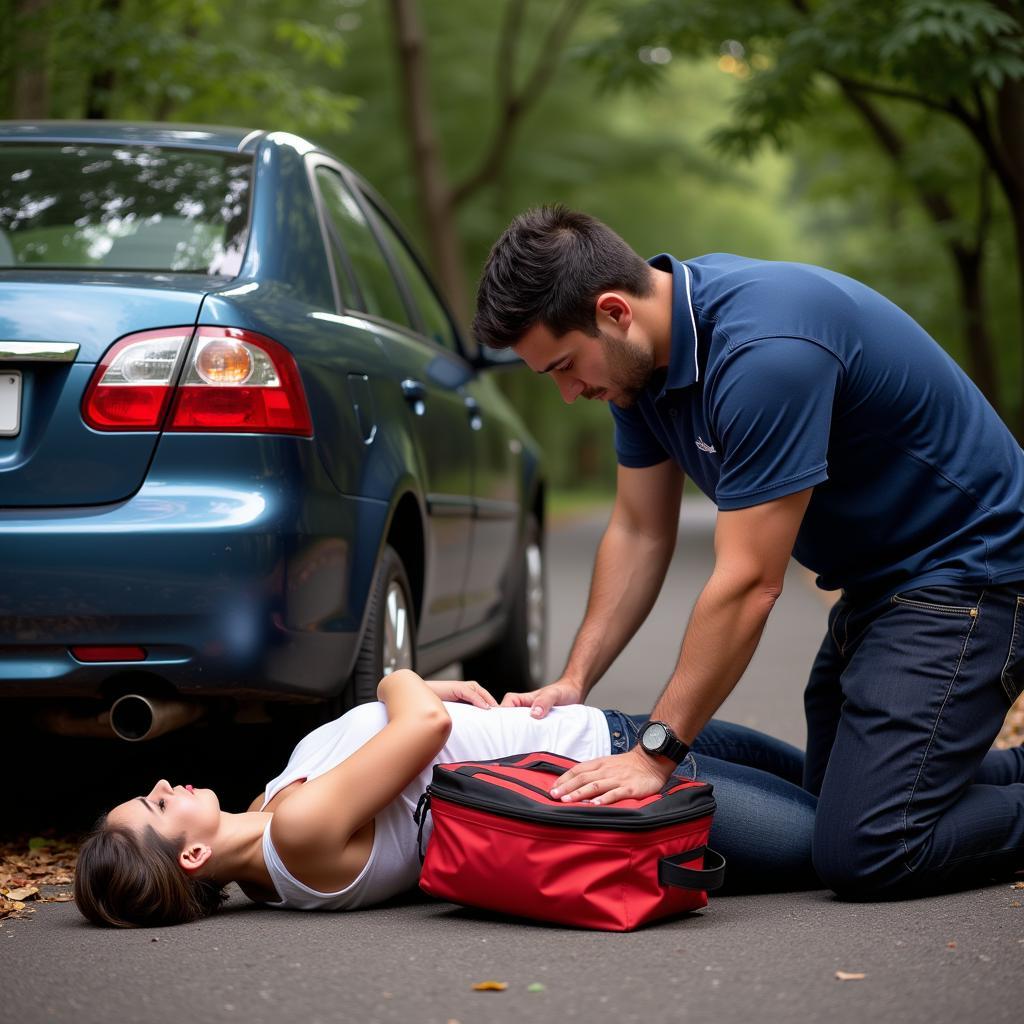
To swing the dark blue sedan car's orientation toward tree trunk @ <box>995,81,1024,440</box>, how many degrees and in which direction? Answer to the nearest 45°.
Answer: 0° — it already faces it

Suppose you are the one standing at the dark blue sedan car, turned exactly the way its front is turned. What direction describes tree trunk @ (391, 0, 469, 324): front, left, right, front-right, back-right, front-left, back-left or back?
front-left

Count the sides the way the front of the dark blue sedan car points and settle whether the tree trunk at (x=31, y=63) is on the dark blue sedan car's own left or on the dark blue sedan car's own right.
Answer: on the dark blue sedan car's own left

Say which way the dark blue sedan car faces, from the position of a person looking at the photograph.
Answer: facing away from the viewer and to the right of the viewer

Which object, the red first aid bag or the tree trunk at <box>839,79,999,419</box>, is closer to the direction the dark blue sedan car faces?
the tree trunk

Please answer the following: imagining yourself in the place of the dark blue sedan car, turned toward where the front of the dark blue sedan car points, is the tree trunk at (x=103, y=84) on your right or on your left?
on your left
